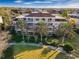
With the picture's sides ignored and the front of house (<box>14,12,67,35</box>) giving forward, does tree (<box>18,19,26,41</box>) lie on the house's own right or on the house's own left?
on the house's own right

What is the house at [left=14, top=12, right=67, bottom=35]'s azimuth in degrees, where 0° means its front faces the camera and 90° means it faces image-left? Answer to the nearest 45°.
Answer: approximately 0°

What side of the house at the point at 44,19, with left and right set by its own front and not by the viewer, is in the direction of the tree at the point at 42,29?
front

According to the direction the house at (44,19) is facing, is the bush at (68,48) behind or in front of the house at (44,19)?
in front

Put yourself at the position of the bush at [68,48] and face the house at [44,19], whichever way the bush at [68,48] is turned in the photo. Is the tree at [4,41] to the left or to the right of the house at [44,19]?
left

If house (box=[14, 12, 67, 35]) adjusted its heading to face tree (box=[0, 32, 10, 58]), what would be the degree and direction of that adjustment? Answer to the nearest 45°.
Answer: approximately 45° to its right
